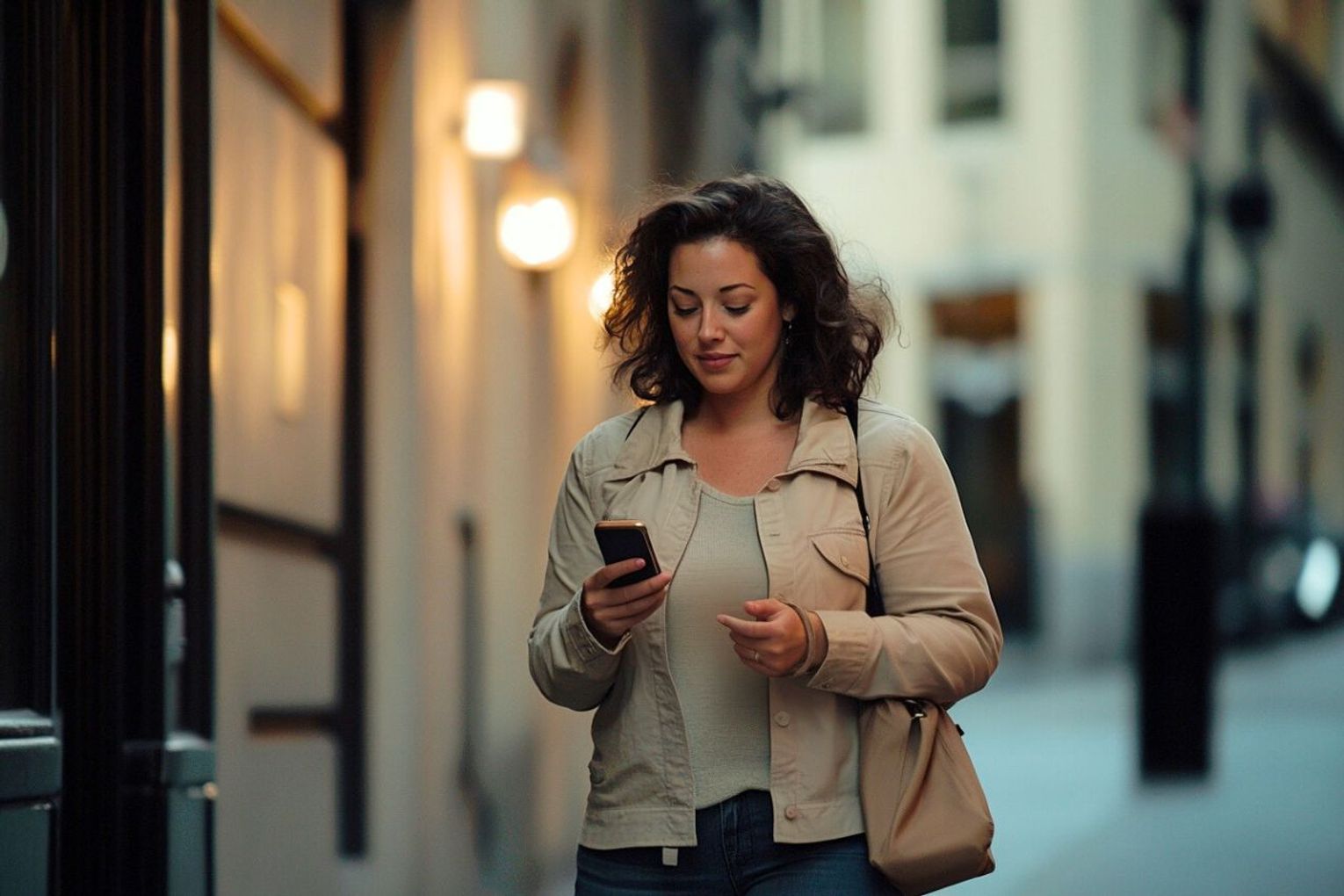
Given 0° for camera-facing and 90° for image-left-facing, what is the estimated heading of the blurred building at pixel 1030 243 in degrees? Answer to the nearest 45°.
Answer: approximately 45°

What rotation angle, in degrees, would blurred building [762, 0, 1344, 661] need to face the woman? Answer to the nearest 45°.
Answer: approximately 45° to its left

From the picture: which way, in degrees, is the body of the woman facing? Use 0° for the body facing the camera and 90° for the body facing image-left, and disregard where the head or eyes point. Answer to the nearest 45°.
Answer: approximately 0°

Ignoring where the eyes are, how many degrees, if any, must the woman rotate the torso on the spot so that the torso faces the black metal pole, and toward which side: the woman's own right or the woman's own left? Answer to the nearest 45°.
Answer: approximately 180°

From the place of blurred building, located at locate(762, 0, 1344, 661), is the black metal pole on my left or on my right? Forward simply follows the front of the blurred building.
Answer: on my left

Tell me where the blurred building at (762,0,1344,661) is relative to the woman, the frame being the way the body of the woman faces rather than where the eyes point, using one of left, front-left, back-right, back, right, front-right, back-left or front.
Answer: back

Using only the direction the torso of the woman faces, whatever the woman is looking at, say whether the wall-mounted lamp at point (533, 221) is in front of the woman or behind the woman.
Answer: behind

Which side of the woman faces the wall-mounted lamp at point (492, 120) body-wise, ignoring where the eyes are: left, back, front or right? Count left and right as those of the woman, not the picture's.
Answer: back
